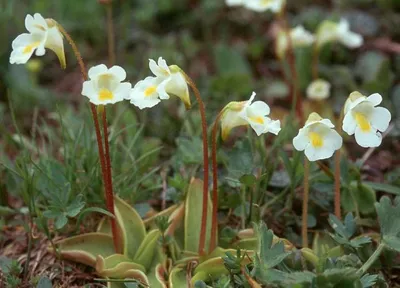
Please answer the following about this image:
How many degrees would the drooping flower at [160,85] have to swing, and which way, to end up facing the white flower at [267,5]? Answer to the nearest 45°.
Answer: approximately 180°

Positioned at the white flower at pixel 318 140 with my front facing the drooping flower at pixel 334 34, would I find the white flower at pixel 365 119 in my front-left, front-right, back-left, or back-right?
front-right

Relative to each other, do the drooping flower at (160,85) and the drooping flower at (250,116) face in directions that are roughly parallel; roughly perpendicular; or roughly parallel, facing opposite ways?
roughly perpendicular

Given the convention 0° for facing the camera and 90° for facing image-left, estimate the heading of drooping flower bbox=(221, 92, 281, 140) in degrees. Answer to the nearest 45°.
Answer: approximately 315°

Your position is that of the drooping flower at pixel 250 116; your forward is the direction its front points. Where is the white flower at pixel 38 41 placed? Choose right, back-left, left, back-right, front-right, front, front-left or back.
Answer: back-right

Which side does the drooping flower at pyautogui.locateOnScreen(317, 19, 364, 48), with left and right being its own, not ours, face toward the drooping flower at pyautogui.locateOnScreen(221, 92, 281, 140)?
right

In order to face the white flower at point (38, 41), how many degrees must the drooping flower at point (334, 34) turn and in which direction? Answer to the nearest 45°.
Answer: approximately 135° to its right

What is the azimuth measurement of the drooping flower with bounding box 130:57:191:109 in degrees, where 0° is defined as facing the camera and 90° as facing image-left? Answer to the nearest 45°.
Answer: approximately 45°

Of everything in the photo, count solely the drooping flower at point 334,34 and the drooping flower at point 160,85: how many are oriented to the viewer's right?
1

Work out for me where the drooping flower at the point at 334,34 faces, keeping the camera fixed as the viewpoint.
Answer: facing to the right of the viewer
